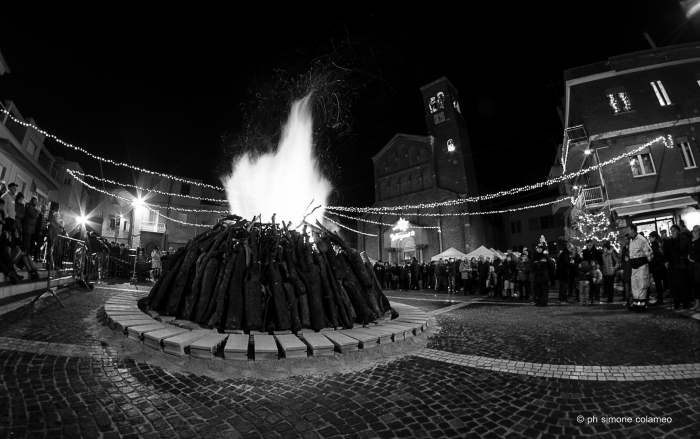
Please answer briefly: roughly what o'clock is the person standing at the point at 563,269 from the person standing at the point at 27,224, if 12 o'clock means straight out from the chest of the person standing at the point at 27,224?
the person standing at the point at 563,269 is roughly at 1 o'clock from the person standing at the point at 27,224.

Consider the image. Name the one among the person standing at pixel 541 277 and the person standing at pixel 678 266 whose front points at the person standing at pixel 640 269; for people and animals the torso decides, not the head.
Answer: the person standing at pixel 678 266

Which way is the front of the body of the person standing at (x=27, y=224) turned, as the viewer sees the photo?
to the viewer's right

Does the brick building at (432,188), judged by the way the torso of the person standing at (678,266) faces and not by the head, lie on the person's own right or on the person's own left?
on the person's own right

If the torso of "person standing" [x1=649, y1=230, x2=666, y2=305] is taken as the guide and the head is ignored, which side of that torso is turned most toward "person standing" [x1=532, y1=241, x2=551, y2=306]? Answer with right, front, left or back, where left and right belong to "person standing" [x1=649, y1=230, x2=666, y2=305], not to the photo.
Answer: front

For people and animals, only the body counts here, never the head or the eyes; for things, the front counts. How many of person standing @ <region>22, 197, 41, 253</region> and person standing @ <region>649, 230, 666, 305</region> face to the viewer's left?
1

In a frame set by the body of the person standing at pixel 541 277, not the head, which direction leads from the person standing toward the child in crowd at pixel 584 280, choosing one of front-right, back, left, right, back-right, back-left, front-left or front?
back-left

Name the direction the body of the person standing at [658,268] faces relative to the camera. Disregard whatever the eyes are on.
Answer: to the viewer's left

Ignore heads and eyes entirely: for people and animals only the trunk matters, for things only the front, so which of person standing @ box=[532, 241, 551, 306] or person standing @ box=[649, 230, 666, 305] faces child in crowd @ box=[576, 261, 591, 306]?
person standing @ box=[649, 230, 666, 305]

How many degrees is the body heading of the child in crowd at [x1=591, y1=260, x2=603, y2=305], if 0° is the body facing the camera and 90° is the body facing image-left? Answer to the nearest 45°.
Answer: approximately 45°
